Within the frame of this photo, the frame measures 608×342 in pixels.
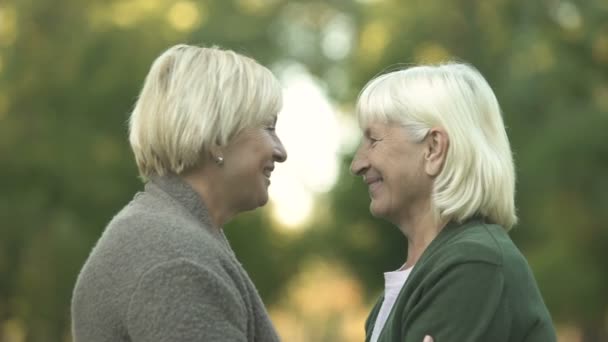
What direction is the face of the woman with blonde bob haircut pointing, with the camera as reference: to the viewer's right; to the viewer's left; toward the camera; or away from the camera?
to the viewer's right

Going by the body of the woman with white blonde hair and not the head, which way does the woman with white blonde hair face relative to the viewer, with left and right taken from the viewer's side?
facing to the left of the viewer

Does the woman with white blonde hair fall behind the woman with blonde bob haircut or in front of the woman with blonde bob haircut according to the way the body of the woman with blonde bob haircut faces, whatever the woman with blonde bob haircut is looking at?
in front

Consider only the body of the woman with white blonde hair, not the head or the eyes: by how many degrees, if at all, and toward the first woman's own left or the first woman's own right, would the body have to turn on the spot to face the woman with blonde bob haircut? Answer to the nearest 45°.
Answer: approximately 45° to the first woman's own left

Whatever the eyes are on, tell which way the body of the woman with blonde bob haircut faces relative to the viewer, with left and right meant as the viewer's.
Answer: facing to the right of the viewer

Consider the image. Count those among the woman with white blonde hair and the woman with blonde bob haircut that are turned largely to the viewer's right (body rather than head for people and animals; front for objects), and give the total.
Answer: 1

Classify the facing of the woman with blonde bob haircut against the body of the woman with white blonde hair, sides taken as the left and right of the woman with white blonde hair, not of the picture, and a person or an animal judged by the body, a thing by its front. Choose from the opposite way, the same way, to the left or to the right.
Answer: the opposite way
